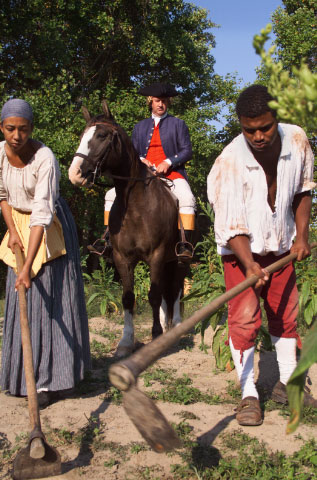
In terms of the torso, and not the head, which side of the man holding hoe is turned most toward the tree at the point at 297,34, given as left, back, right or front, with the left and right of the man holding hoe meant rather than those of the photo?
back

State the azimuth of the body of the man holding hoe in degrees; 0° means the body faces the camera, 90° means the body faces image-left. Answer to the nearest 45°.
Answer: approximately 0°
